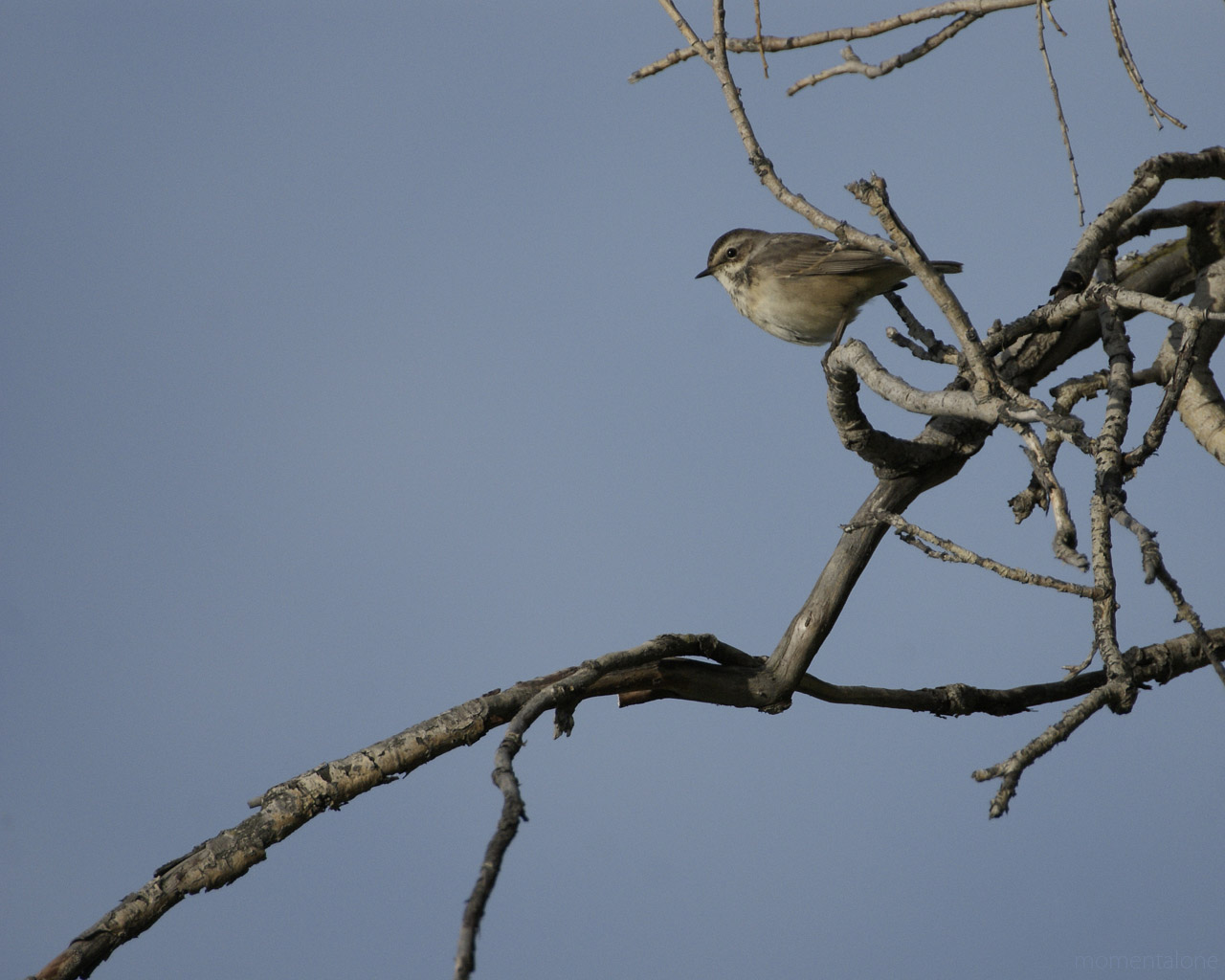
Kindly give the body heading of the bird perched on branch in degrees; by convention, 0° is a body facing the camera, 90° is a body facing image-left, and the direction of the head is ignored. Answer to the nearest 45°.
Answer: approximately 90°
